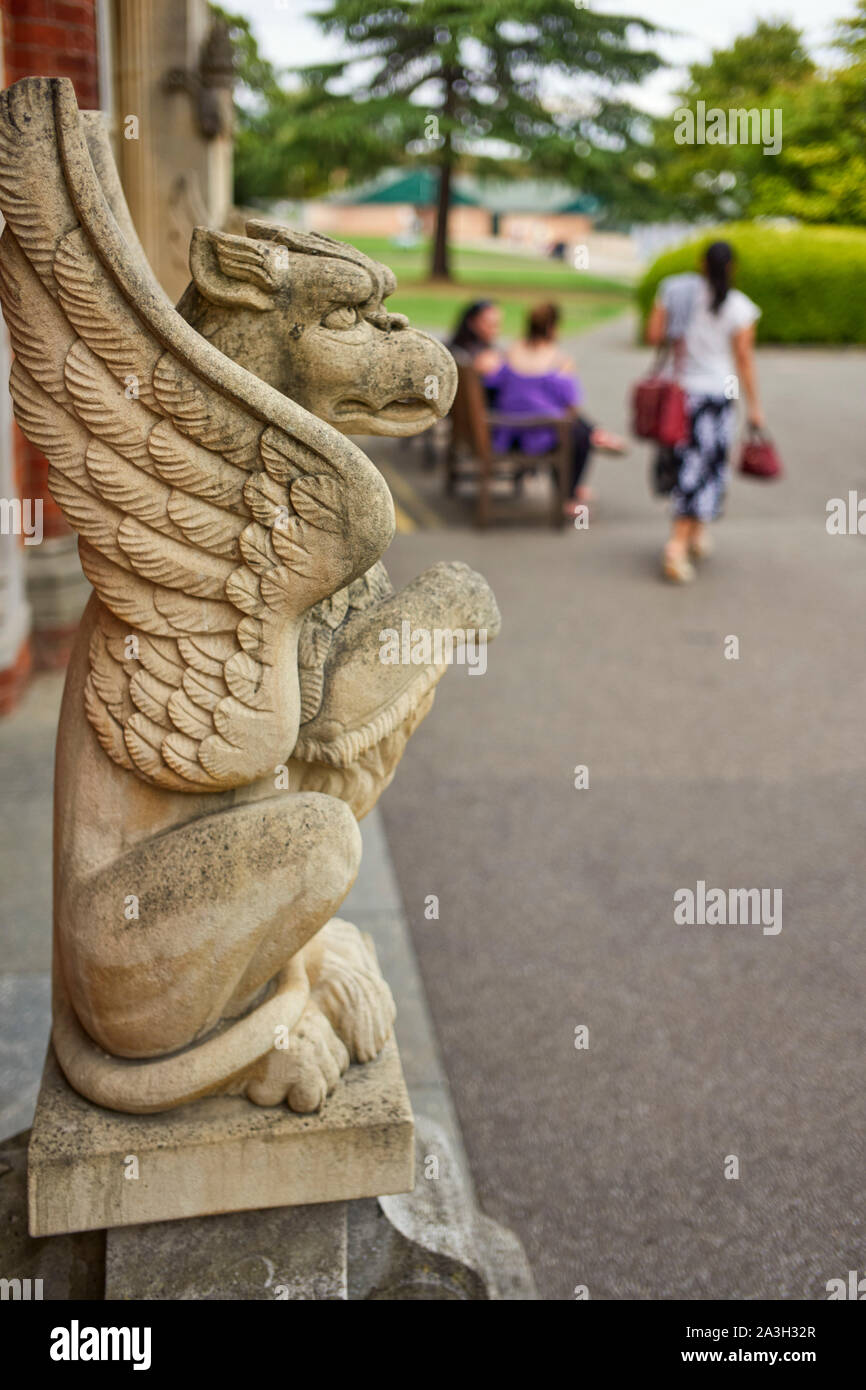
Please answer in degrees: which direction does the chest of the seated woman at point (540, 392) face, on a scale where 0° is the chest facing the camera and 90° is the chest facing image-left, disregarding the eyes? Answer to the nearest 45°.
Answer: approximately 225°

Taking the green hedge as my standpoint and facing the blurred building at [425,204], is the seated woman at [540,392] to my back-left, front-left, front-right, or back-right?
back-left

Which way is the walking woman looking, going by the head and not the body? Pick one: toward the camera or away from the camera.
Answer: away from the camera

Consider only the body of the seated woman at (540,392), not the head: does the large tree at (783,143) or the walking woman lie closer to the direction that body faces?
the large tree

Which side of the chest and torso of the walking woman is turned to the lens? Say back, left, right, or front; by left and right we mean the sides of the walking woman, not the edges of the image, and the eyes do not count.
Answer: back

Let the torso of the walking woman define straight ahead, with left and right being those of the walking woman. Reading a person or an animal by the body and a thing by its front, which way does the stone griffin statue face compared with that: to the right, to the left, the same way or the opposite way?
to the right

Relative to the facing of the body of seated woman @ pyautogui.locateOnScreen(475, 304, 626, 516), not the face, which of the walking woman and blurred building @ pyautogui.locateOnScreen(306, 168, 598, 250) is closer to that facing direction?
the blurred building

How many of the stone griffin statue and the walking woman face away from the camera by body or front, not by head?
1

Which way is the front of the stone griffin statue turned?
to the viewer's right
